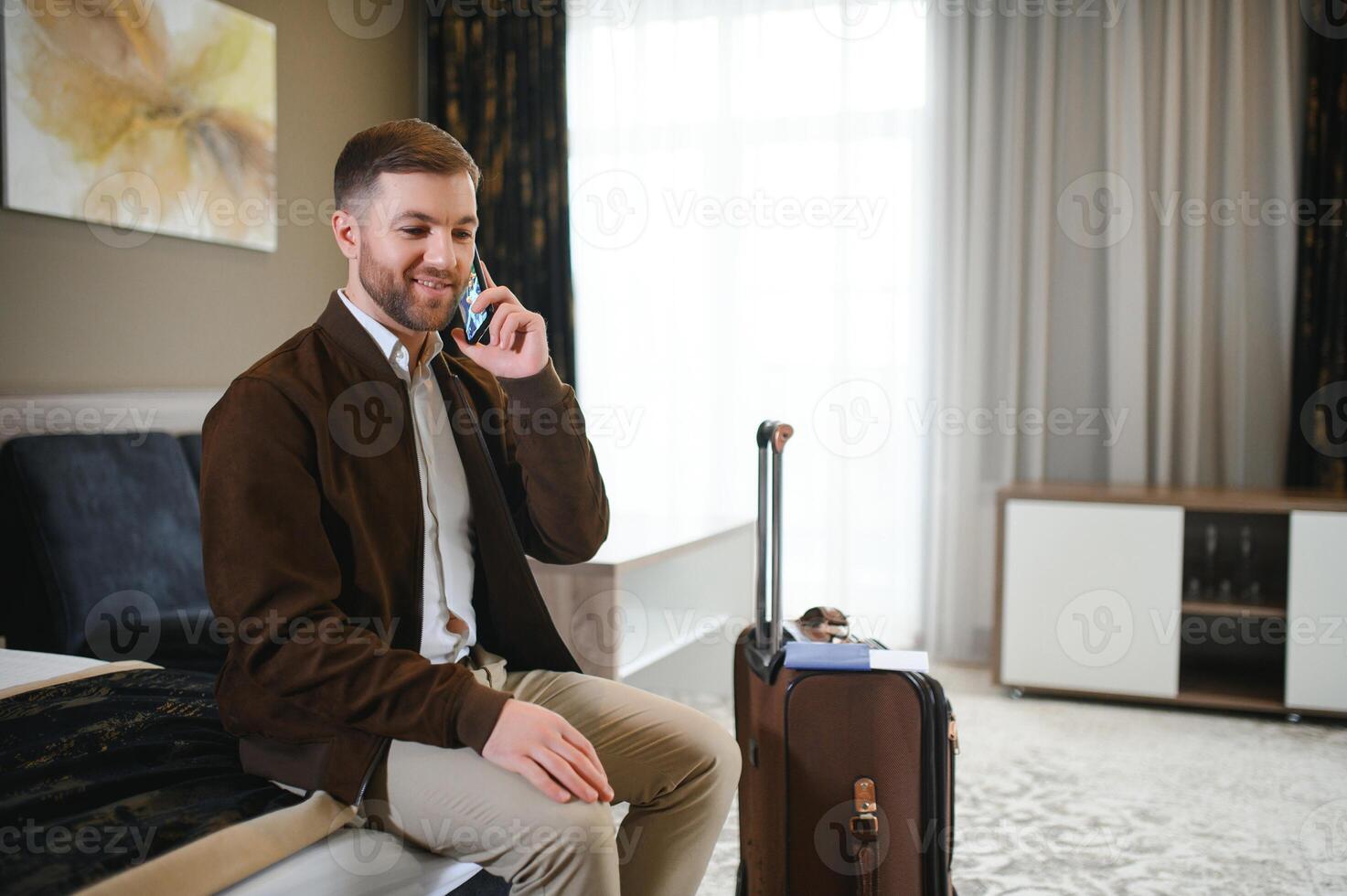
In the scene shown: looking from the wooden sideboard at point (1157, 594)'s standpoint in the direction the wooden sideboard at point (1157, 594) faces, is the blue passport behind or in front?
in front

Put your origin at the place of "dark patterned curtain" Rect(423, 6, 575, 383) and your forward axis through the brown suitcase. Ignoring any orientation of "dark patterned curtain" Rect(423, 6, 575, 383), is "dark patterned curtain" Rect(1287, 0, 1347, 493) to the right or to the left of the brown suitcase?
left

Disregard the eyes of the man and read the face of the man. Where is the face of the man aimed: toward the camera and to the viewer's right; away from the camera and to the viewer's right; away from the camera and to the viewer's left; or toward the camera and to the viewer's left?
toward the camera and to the viewer's right

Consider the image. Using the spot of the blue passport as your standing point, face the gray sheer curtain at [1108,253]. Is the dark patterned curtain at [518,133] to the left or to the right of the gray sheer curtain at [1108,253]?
left

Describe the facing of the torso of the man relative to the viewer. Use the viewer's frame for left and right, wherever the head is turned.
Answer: facing the viewer and to the right of the viewer

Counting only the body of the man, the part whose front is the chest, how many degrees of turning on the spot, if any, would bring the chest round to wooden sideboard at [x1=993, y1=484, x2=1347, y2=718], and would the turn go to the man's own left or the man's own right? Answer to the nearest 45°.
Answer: approximately 90° to the man's own left

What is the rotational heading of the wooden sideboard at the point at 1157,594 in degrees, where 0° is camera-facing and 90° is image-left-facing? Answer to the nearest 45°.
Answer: approximately 0°

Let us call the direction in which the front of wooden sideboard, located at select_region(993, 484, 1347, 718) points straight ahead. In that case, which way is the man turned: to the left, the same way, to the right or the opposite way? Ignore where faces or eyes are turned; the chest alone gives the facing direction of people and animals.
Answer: to the left
